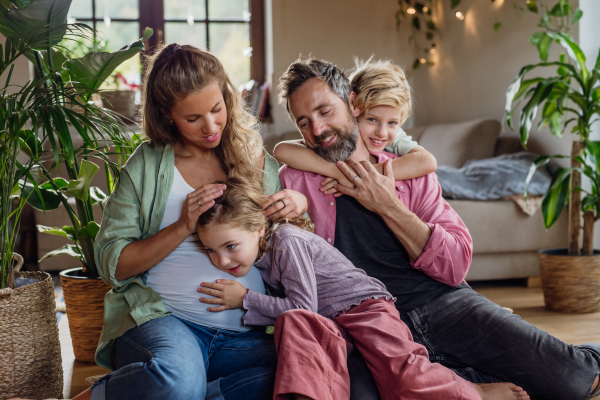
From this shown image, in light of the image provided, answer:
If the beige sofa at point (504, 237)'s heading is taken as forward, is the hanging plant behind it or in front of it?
behind

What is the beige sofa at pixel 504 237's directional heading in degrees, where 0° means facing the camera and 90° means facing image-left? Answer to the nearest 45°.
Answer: approximately 0°

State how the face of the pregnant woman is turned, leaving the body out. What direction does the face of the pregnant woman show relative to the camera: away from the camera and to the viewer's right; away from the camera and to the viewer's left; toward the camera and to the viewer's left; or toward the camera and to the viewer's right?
toward the camera and to the viewer's right

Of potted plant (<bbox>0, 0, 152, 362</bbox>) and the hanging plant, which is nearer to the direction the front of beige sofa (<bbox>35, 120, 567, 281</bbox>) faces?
the potted plant

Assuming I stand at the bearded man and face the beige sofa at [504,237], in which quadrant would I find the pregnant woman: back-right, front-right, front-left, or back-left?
back-left

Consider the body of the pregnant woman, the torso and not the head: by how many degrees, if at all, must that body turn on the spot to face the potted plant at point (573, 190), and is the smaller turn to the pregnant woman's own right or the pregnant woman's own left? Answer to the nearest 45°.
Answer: approximately 90° to the pregnant woman's own left

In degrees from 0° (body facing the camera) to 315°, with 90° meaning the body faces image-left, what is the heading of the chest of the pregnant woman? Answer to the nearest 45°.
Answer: approximately 315°
